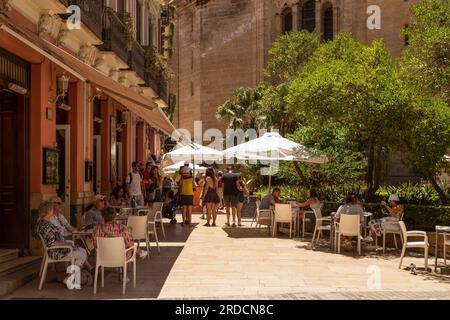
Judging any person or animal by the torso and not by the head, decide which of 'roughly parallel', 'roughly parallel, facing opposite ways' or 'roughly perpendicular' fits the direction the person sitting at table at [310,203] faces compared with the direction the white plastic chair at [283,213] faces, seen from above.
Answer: roughly perpendicular

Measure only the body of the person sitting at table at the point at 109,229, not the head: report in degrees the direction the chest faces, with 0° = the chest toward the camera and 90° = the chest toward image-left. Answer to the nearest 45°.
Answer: approximately 180°

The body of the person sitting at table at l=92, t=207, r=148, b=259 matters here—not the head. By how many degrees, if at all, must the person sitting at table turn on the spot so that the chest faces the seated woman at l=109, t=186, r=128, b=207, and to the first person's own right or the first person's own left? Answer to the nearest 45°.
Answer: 0° — they already face them

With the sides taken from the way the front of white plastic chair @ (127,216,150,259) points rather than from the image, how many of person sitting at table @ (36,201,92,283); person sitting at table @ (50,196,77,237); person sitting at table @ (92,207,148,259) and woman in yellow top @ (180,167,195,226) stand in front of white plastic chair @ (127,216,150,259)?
1

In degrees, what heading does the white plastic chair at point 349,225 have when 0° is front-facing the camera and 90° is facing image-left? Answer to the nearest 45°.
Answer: approximately 180°

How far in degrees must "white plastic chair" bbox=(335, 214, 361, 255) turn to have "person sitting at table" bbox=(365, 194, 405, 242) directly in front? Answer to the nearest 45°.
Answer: approximately 45° to its right
